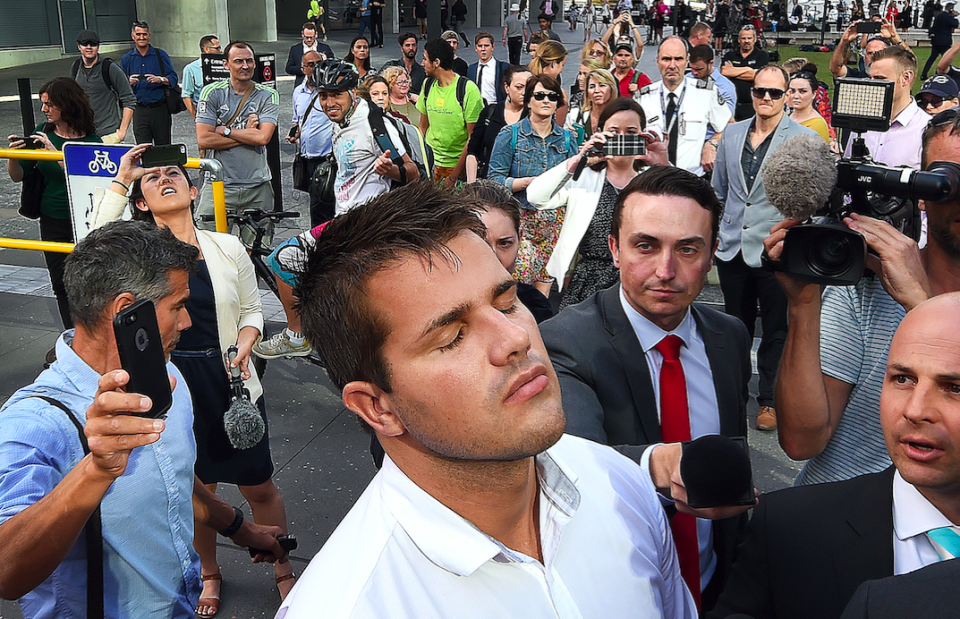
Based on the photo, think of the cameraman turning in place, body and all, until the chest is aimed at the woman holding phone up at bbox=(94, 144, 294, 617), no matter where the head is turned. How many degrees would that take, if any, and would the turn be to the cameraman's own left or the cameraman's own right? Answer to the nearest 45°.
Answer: approximately 45° to the cameraman's own right

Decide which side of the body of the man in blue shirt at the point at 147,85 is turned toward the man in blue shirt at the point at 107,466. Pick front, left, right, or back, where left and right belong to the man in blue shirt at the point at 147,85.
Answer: front

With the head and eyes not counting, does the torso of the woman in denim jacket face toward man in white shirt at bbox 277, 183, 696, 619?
yes

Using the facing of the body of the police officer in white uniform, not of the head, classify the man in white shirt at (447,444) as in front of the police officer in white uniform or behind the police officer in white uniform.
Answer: in front

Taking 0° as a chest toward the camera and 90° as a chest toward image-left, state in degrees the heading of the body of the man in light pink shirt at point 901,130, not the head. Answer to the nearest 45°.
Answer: approximately 45°

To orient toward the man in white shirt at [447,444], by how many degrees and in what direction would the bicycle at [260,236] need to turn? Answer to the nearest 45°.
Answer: approximately 45° to its left

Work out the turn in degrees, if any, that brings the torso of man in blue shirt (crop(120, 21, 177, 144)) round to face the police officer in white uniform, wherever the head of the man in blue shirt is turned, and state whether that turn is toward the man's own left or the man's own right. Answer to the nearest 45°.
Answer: approximately 45° to the man's own left

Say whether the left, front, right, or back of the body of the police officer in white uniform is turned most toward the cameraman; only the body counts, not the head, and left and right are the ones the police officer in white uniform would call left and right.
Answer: front

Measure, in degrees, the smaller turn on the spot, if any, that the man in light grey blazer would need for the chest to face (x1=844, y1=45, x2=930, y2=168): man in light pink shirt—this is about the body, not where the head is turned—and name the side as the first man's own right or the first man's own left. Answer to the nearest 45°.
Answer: approximately 135° to the first man's own left

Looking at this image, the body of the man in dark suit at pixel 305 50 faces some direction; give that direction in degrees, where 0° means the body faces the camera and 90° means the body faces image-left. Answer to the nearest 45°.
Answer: approximately 0°

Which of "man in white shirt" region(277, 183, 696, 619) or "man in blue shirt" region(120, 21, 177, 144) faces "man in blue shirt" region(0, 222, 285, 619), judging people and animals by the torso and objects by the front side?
"man in blue shirt" region(120, 21, 177, 144)
